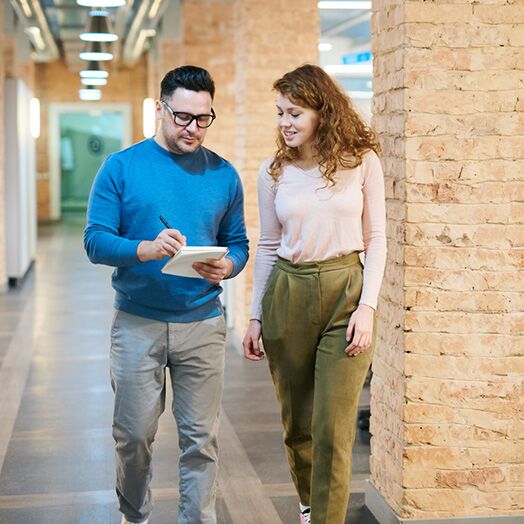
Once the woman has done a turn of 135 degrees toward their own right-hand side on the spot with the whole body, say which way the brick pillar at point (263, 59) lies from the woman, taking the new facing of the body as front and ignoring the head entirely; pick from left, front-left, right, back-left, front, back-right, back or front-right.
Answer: front-right

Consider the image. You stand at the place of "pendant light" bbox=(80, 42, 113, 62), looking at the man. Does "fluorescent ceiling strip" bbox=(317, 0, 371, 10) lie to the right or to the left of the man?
left

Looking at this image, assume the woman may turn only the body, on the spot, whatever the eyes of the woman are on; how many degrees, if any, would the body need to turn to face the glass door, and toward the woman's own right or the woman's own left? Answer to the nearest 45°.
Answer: approximately 180°

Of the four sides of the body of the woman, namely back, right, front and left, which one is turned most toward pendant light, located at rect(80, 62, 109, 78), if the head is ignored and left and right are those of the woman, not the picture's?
back

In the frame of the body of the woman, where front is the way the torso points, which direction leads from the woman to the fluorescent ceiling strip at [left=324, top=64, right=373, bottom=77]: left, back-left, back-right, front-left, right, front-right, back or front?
back

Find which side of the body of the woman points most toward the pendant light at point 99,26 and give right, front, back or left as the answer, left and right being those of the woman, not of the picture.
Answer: back

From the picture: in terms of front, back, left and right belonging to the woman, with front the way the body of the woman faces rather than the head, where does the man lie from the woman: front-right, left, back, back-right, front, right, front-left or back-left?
right

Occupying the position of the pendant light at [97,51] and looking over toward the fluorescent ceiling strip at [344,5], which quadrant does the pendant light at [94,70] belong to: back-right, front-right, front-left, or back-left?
back-left

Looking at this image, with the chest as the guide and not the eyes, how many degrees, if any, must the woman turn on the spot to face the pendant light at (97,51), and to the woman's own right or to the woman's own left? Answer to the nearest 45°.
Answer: approximately 180°

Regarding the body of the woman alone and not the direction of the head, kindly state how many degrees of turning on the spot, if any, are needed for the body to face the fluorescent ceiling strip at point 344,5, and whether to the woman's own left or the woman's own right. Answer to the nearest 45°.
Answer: approximately 180°

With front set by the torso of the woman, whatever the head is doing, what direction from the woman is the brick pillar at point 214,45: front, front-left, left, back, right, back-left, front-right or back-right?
back
